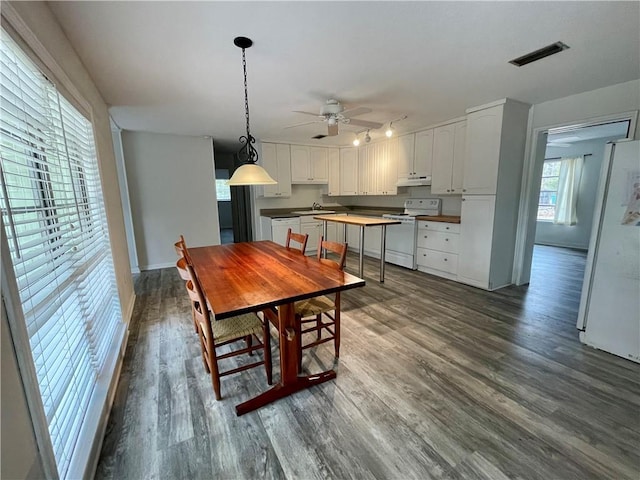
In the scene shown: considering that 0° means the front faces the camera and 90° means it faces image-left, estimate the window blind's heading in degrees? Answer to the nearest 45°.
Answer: approximately 270°

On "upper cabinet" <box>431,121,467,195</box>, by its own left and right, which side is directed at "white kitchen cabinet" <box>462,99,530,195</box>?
left

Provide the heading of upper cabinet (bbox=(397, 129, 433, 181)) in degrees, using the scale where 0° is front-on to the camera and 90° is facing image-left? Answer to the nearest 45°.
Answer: approximately 45°

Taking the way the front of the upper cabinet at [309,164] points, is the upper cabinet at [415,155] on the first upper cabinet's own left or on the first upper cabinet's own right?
on the first upper cabinet's own left

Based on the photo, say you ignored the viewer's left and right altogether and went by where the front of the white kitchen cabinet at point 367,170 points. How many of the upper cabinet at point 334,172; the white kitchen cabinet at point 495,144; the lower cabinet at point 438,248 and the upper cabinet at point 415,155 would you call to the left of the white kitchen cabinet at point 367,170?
3

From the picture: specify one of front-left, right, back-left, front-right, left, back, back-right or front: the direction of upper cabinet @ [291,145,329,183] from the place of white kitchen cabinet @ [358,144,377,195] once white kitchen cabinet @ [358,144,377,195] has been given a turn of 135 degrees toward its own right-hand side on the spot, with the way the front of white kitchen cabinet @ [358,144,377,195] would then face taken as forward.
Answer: left

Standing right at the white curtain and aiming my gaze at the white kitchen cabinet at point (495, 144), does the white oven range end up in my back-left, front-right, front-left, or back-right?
front-right

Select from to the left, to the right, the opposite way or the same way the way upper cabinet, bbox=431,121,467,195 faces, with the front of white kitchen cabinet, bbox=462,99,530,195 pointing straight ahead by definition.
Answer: the same way

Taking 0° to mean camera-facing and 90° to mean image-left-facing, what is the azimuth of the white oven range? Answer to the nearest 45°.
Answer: approximately 45°

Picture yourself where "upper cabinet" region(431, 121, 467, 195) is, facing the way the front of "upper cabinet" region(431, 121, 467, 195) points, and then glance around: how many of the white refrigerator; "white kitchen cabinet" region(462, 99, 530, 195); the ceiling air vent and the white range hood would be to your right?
1

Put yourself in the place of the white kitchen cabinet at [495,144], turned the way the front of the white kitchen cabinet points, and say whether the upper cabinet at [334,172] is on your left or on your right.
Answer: on your right

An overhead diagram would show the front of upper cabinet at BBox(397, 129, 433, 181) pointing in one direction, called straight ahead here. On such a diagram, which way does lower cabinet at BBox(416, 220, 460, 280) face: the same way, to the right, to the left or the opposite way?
the same way

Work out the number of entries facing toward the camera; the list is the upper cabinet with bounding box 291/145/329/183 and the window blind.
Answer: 1

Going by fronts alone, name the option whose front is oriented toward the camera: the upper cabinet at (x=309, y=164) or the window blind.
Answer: the upper cabinet

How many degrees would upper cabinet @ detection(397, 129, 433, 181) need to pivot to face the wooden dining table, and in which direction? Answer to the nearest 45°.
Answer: approximately 45° to its left

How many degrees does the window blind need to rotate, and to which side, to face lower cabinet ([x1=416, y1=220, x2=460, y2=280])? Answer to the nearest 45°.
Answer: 0° — it already faces it
